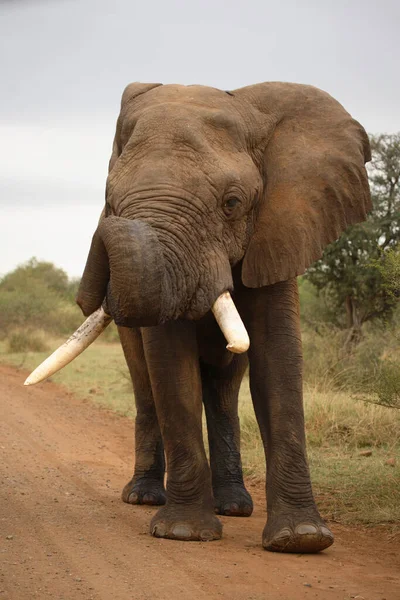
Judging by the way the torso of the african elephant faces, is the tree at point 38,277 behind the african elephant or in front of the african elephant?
behind

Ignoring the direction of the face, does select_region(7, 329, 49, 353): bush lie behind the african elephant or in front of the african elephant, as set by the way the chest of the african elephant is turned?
behind

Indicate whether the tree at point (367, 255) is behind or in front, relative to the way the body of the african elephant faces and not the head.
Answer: behind

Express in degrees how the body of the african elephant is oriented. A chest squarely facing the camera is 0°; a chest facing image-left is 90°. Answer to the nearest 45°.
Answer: approximately 0°
